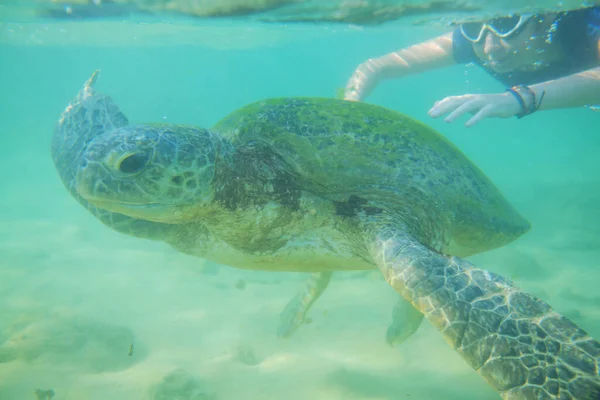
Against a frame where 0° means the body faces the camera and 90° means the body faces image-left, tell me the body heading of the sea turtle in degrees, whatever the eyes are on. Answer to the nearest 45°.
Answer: approximately 45°
